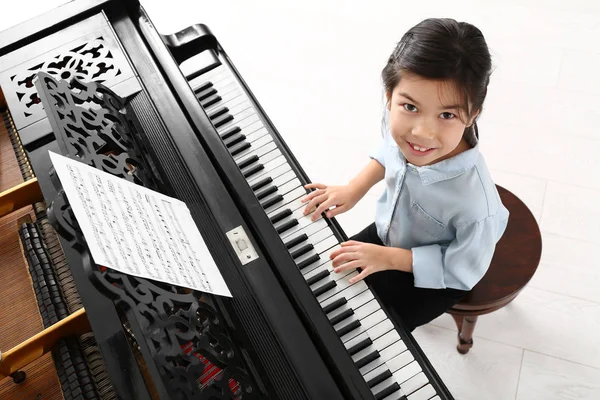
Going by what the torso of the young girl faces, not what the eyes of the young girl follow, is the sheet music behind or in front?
in front

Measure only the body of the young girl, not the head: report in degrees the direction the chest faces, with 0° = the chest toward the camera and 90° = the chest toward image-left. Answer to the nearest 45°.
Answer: approximately 45°

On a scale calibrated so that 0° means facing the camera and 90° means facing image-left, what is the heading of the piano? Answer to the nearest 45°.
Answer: approximately 225°

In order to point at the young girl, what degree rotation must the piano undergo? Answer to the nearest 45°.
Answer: approximately 45° to its right
